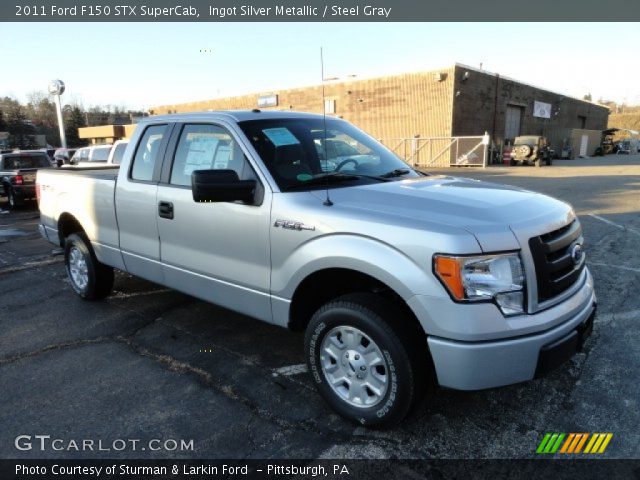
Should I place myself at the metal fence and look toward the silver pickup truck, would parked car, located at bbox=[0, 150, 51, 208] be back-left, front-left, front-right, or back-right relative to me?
front-right

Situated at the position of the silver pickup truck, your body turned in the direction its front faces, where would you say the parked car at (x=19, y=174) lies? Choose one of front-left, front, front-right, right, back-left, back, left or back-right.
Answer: back

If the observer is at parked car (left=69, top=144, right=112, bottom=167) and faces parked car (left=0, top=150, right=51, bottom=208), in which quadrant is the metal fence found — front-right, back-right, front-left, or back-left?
back-left

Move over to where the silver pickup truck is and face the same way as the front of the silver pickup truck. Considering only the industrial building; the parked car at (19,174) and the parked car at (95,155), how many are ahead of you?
0

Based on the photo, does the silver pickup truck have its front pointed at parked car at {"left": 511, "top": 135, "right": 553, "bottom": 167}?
no

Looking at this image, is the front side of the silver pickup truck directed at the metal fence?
no

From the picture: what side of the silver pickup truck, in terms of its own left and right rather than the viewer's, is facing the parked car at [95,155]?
back

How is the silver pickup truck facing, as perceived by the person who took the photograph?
facing the viewer and to the right of the viewer
